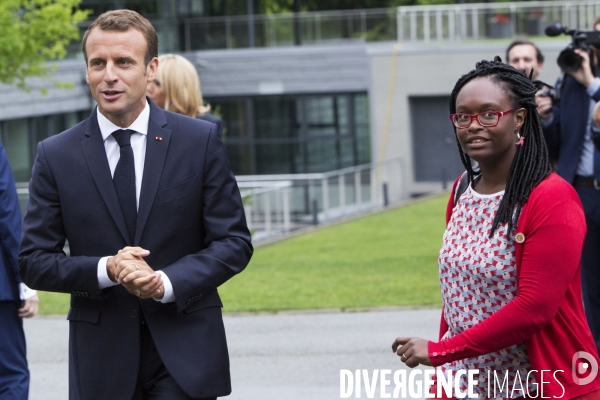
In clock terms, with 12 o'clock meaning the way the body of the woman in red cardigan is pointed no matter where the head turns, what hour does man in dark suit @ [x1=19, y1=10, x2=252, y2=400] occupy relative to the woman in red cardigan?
The man in dark suit is roughly at 2 o'clock from the woman in red cardigan.

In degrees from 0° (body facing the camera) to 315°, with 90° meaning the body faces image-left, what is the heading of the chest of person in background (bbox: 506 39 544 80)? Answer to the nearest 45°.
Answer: approximately 45°

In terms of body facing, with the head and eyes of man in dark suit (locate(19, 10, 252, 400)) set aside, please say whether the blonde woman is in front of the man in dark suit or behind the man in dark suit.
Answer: behind

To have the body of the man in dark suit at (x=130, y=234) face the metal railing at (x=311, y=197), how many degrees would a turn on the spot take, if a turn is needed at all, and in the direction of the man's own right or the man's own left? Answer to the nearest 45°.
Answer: approximately 180°
